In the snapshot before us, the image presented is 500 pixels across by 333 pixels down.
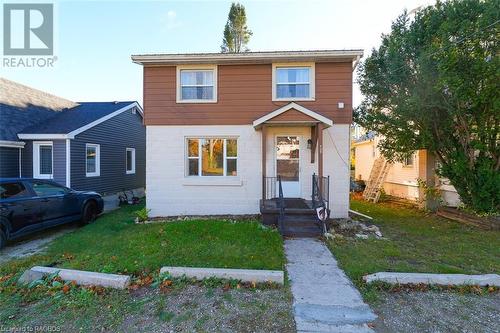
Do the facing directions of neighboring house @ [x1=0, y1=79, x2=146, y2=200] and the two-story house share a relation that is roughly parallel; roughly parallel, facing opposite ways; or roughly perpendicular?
roughly parallel

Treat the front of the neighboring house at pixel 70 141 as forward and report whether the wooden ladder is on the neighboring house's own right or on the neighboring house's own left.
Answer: on the neighboring house's own left

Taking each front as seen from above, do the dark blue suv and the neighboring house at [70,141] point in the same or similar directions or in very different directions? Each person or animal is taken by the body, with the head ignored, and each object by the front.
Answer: very different directions

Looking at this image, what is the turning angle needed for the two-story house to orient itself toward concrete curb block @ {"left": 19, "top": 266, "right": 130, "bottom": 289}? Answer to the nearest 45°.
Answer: approximately 45° to its right

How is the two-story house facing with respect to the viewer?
toward the camera

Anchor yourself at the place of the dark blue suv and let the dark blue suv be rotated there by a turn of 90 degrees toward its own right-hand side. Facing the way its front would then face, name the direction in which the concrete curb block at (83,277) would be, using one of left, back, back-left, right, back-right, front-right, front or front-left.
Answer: front-right

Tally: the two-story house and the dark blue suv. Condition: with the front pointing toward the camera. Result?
1

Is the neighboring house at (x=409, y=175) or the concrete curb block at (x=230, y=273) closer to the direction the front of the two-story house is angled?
the concrete curb block

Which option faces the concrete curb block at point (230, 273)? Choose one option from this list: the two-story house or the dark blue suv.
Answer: the two-story house

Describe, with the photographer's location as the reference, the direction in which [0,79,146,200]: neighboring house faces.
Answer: facing the viewer and to the left of the viewer

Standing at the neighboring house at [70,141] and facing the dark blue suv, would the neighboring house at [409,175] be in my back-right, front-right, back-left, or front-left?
front-left

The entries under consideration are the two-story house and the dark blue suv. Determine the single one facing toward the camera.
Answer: the two-story house

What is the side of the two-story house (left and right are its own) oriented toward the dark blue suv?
right

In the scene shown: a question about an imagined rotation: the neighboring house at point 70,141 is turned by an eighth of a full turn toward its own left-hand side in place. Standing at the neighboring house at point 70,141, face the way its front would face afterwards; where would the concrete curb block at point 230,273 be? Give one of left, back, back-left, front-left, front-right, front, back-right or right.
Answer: front
